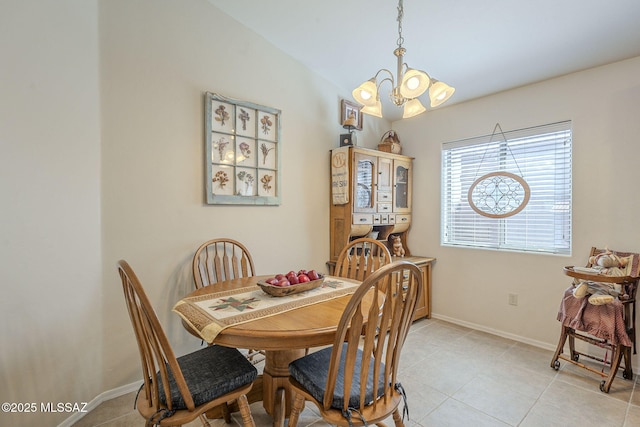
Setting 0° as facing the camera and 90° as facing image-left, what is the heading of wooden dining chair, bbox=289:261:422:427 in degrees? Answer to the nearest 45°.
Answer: approximately 135°

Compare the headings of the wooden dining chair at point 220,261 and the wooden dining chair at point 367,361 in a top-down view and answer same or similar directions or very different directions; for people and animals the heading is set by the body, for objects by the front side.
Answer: very different directions

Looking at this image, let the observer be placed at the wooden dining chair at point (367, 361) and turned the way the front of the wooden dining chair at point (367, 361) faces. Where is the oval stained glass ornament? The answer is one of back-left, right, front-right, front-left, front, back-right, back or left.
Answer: right

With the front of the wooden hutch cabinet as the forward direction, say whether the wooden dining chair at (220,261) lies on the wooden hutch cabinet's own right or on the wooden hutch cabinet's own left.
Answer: on the wooden hutch cabinet's own right

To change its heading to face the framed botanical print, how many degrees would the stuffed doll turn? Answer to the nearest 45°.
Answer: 0° — it already faces it

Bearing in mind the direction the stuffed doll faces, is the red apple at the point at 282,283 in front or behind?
in front

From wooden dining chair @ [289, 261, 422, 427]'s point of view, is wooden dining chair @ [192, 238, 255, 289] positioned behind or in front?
in front
